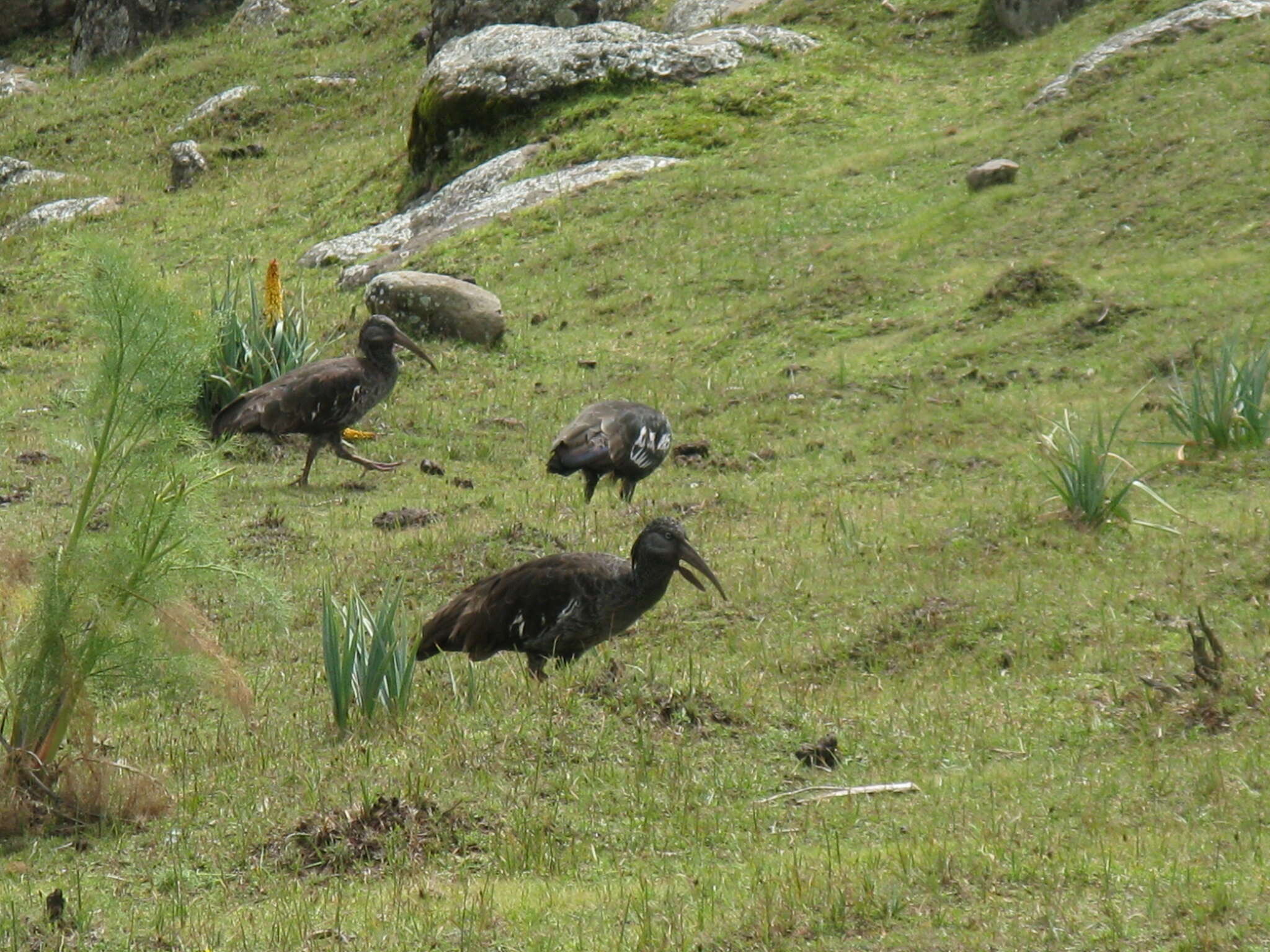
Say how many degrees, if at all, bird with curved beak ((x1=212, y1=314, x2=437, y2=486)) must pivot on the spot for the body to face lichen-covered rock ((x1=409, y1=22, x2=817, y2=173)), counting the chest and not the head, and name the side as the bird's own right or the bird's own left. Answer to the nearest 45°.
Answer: approximately 90° to the bird's own left

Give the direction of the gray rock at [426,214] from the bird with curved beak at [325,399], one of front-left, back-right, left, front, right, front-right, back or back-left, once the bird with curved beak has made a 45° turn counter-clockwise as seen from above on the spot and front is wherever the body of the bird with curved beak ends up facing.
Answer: front-left

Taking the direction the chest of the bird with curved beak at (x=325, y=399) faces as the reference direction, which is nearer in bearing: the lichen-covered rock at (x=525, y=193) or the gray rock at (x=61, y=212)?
the lichen-covered rock

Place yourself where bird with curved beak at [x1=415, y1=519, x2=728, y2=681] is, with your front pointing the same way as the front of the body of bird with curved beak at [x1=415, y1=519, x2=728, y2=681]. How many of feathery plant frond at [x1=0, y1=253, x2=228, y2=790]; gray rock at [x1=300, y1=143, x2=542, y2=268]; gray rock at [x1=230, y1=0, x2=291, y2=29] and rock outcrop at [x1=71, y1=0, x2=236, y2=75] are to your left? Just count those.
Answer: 3

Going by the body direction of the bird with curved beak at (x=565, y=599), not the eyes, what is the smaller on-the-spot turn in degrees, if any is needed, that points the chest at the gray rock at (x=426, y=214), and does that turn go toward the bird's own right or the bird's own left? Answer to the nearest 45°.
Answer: approximately 90° to the bird's own left

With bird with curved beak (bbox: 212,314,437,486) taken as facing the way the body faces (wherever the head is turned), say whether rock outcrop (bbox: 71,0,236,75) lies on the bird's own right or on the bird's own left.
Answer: on the bird's own left

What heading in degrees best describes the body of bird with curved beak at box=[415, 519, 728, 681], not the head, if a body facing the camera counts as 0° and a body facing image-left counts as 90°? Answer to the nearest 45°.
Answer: approximately 270°

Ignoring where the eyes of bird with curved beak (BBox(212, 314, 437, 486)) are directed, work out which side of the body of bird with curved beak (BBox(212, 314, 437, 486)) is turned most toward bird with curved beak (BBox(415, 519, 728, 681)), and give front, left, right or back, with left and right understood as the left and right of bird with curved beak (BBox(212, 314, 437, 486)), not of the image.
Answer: right

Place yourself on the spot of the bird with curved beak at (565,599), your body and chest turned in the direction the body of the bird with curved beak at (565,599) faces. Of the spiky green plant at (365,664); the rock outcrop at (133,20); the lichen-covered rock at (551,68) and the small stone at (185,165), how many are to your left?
3

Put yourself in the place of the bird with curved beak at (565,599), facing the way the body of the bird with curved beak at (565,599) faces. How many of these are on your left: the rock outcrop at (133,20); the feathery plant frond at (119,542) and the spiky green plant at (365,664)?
1

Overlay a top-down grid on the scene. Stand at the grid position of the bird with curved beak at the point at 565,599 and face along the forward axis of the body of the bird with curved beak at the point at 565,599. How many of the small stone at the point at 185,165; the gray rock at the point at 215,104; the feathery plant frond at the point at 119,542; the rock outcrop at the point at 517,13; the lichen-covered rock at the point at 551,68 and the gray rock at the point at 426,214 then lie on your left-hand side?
5

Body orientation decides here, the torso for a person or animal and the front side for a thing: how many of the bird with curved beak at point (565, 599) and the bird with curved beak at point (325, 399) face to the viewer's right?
2

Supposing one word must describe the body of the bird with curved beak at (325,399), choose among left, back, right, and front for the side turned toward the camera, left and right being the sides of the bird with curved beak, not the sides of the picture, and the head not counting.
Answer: right

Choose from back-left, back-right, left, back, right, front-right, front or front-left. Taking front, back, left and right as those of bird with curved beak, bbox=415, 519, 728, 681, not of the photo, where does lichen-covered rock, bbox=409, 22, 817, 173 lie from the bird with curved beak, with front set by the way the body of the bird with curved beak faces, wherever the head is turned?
left

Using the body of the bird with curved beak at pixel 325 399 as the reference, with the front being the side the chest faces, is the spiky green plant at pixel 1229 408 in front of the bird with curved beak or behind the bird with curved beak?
in front
